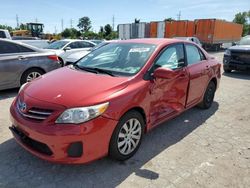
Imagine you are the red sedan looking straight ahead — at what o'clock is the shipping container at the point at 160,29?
The shipping container is roughly at 5 o'clock from the red sedan.

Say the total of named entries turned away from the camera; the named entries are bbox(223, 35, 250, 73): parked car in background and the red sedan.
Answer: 0

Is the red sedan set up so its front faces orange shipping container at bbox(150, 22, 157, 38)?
no

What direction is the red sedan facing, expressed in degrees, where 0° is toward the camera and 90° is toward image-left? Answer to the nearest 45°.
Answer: approximately 45°

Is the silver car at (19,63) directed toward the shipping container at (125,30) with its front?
no

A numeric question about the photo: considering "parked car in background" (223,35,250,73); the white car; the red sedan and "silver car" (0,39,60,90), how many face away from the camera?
0

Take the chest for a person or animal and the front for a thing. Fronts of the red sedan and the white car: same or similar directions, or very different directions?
same or similar directions

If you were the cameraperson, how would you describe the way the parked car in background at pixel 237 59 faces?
facing the viewer and to the left of the viewer

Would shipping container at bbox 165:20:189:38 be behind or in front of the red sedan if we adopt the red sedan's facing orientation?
behind

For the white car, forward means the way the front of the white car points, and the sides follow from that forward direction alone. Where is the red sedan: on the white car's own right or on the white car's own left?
on the white car's own left

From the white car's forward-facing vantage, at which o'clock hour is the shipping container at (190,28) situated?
The shipping container is roughly at 6 o'clock from the white car.
